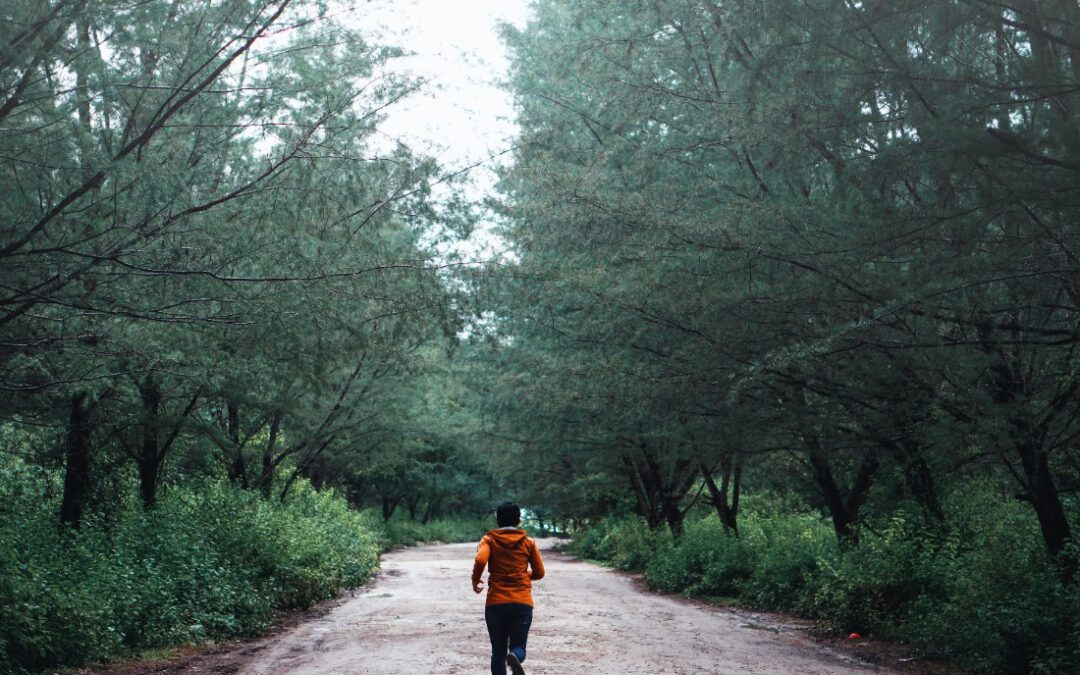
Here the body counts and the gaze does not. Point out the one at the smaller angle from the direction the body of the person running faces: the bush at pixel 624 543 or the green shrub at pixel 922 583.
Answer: the bush

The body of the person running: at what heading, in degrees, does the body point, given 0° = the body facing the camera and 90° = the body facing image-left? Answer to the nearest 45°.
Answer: approximately 180°

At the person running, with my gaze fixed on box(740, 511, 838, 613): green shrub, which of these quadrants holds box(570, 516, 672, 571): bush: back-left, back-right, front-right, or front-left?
front-left

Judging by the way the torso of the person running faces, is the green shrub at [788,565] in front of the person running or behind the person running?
in front

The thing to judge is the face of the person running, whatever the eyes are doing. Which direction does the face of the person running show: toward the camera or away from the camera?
away from the camera

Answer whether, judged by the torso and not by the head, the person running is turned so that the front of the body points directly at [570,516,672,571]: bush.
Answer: yes

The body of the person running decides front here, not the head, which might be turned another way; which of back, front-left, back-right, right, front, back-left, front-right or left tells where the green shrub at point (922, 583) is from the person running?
front-right

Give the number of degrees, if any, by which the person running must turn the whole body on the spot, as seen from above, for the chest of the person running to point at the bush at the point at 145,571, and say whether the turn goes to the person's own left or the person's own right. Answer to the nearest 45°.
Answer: approximately 45° to the person's own left

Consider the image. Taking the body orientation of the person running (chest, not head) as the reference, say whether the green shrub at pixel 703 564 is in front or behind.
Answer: in front
